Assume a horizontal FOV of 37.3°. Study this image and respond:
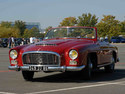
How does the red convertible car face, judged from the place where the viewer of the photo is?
facing the viewer and to the left of the viewer
